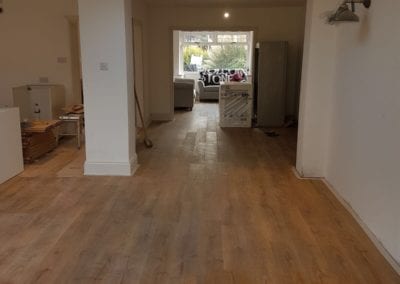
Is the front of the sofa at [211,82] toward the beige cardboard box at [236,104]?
yes

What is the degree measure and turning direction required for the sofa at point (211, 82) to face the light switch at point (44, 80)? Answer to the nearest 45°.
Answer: approximately 45° to its right

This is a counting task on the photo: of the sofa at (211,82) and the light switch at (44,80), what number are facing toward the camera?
2

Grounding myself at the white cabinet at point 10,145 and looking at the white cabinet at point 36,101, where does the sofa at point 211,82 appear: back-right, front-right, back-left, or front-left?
front-right

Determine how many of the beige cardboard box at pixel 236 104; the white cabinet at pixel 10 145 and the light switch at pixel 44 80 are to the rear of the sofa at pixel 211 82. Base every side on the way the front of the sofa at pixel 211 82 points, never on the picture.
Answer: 0

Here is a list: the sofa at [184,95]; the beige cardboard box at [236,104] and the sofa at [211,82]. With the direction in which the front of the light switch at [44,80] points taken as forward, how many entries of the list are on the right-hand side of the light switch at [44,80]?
0

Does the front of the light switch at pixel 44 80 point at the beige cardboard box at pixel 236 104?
no

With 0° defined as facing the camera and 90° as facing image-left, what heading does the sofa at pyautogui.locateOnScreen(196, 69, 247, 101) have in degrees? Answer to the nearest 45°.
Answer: approximately 0°

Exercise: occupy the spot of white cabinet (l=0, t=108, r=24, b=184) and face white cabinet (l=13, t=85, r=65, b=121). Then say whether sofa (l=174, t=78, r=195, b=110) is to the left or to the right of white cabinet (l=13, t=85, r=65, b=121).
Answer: right

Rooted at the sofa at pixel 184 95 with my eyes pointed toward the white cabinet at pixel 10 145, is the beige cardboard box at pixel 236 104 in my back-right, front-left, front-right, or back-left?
front-left

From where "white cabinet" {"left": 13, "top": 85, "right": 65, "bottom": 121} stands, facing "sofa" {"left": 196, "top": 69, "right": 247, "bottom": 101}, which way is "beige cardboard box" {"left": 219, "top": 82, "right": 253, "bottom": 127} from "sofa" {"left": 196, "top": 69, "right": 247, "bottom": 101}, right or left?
right

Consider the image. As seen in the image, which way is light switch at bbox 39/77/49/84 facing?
toward the camera

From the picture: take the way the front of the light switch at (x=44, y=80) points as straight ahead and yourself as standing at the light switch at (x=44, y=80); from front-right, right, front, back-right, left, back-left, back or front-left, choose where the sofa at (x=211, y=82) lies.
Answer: back-left

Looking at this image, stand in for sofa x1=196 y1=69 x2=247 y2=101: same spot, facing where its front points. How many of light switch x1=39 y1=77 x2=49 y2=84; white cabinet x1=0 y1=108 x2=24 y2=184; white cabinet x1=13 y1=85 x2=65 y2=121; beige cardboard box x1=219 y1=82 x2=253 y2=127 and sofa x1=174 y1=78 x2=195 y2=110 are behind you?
0

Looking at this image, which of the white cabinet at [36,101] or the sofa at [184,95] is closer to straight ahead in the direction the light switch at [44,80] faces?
the white cabinet

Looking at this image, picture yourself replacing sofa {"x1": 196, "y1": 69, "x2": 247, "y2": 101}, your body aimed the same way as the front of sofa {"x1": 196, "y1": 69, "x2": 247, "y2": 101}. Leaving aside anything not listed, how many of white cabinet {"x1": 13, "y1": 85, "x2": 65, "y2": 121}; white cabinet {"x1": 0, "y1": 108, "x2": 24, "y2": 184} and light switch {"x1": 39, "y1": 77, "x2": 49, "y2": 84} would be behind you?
0
